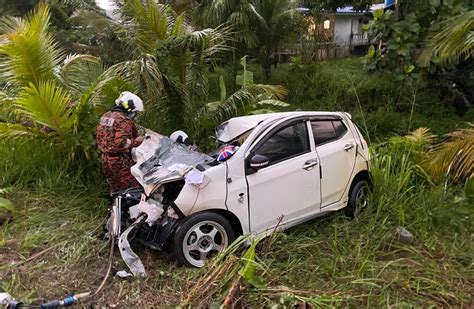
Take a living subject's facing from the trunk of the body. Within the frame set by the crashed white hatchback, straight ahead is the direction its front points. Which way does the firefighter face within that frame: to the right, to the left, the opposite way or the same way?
the opposite way

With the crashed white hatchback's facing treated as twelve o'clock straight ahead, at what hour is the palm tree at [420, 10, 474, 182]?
The palm tree is roughly at 7 o'clock from the crashed white hatchback.

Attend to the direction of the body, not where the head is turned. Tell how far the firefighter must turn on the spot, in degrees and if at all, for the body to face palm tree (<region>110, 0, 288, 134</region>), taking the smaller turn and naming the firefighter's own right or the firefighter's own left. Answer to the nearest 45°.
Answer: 0° — they already face it

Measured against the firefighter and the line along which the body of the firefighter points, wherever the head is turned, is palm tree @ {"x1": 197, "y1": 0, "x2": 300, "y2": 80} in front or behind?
in front

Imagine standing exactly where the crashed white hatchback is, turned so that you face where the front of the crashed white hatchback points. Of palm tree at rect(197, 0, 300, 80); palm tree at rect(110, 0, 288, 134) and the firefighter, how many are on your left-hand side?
0

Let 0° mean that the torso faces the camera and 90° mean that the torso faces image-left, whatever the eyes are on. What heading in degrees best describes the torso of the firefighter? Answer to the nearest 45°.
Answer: approximately 225°
